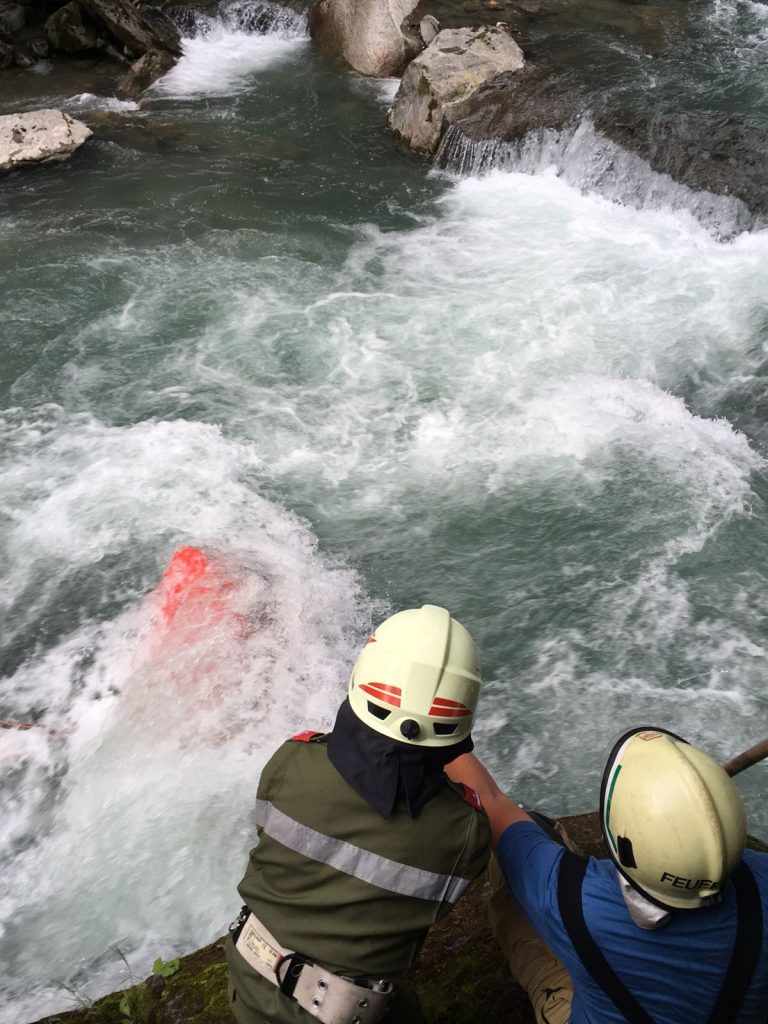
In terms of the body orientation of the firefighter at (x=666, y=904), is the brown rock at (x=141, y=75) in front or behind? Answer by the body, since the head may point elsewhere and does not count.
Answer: in front

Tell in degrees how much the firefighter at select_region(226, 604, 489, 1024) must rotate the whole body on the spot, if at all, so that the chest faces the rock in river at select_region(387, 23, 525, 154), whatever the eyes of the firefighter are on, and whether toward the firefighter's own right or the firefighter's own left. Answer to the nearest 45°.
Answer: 0° — they already face it

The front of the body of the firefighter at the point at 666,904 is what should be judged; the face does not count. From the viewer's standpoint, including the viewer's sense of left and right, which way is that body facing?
facing away from the viewer and to the left of the viewer

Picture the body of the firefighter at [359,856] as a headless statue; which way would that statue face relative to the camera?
away from the camera

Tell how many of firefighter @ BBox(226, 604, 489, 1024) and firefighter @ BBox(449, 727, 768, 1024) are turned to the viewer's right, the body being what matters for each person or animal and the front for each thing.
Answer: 0

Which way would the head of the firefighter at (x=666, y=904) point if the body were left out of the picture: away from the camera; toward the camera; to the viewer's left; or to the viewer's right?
away from the camera

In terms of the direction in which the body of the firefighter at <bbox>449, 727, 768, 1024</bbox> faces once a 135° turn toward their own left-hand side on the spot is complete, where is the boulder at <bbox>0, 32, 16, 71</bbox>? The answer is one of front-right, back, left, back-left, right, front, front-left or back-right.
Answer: back-right

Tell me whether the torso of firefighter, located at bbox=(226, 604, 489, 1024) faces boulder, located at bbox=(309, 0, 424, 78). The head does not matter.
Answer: yes

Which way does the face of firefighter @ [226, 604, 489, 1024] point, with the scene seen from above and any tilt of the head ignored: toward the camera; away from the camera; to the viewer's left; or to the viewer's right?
away from the camera

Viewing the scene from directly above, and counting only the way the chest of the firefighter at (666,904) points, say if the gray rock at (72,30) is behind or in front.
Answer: in front

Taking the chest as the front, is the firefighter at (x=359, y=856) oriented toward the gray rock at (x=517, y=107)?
yes

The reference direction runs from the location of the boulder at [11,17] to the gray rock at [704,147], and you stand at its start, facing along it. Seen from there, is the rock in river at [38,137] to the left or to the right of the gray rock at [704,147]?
right

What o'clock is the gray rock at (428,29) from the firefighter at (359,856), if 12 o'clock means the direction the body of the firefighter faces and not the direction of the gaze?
The gray rock is roughly at 12 o'clock from the firefighter.
